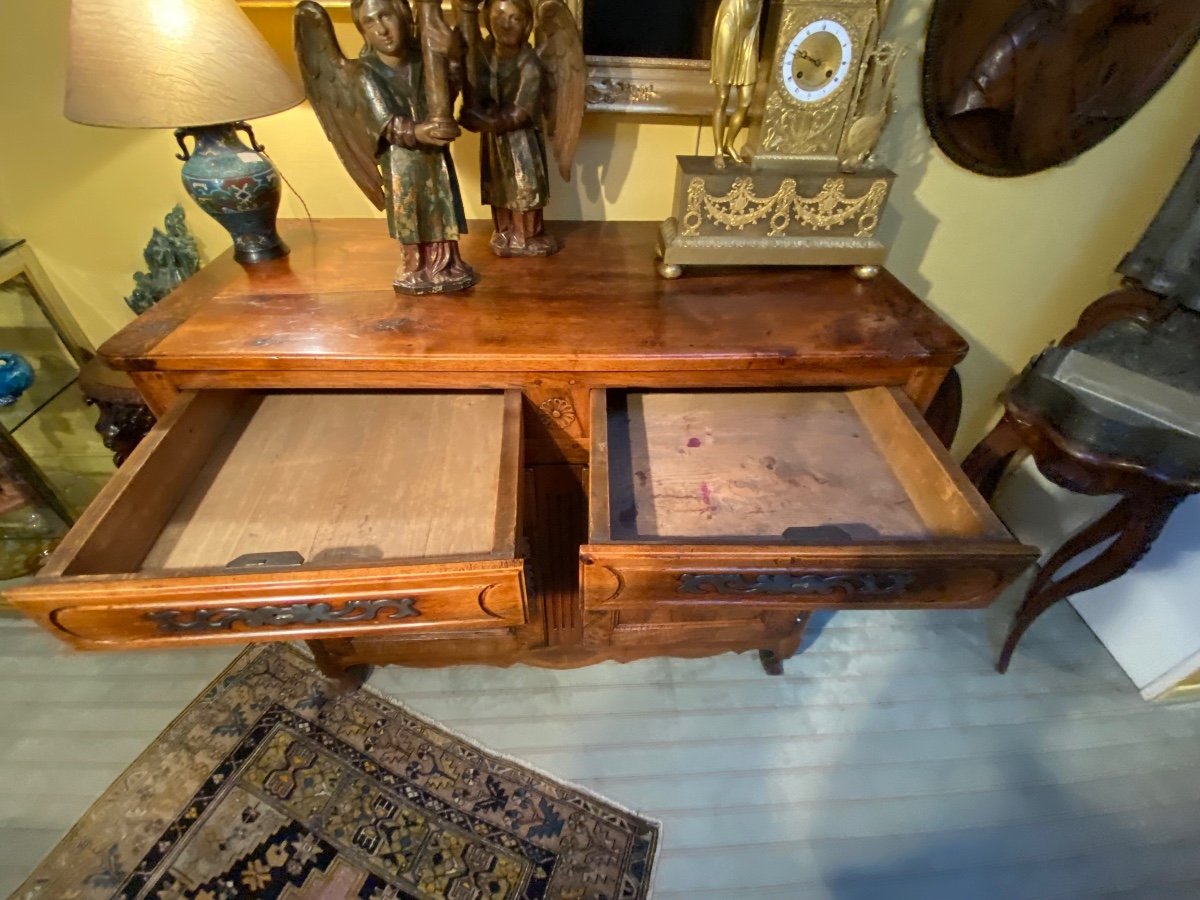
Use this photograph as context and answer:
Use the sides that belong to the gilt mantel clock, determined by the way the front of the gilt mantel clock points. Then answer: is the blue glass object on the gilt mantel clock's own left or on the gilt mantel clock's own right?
on the gilt mantel clock's own right

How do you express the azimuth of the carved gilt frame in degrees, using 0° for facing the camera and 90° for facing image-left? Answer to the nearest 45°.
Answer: approximately 0°

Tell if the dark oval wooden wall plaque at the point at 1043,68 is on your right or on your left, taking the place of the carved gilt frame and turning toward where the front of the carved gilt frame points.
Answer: on your left

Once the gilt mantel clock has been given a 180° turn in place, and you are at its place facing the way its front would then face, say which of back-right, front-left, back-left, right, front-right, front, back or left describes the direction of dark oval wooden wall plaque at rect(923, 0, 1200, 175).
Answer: front-right

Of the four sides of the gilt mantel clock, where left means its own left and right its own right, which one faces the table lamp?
right

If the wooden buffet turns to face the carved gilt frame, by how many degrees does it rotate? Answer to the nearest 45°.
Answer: approximately 135° to its left

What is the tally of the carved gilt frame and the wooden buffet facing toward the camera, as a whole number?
2

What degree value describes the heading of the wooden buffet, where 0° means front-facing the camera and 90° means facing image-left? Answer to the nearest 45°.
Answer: approximately 0°

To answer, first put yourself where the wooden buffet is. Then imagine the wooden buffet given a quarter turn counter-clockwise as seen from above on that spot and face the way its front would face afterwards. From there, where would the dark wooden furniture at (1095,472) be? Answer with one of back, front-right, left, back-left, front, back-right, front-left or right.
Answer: front

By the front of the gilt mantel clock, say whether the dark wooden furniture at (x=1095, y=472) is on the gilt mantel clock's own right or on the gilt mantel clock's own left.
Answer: on the gilt mantel clock's own left

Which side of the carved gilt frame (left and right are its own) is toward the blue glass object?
right
